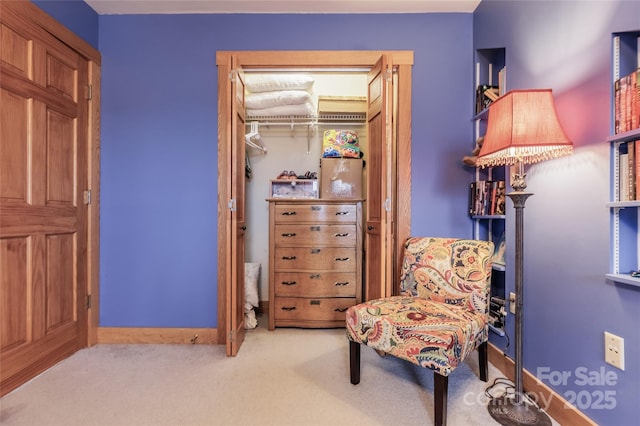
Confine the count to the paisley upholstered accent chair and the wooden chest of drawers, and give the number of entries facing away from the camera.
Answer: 0

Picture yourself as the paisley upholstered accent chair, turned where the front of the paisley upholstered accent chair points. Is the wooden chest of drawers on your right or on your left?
on your right

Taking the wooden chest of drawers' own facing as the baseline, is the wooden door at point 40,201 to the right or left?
on its right

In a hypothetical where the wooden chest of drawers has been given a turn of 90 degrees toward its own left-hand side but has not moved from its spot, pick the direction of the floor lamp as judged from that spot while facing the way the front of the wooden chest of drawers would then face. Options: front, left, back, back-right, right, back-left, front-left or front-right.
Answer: front-right

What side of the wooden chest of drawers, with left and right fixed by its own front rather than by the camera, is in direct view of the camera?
front

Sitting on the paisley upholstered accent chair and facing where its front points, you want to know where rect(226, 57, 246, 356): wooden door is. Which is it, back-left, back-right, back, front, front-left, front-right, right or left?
front-right

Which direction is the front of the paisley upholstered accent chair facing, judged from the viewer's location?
facing the viewer and to the left of the viewer
